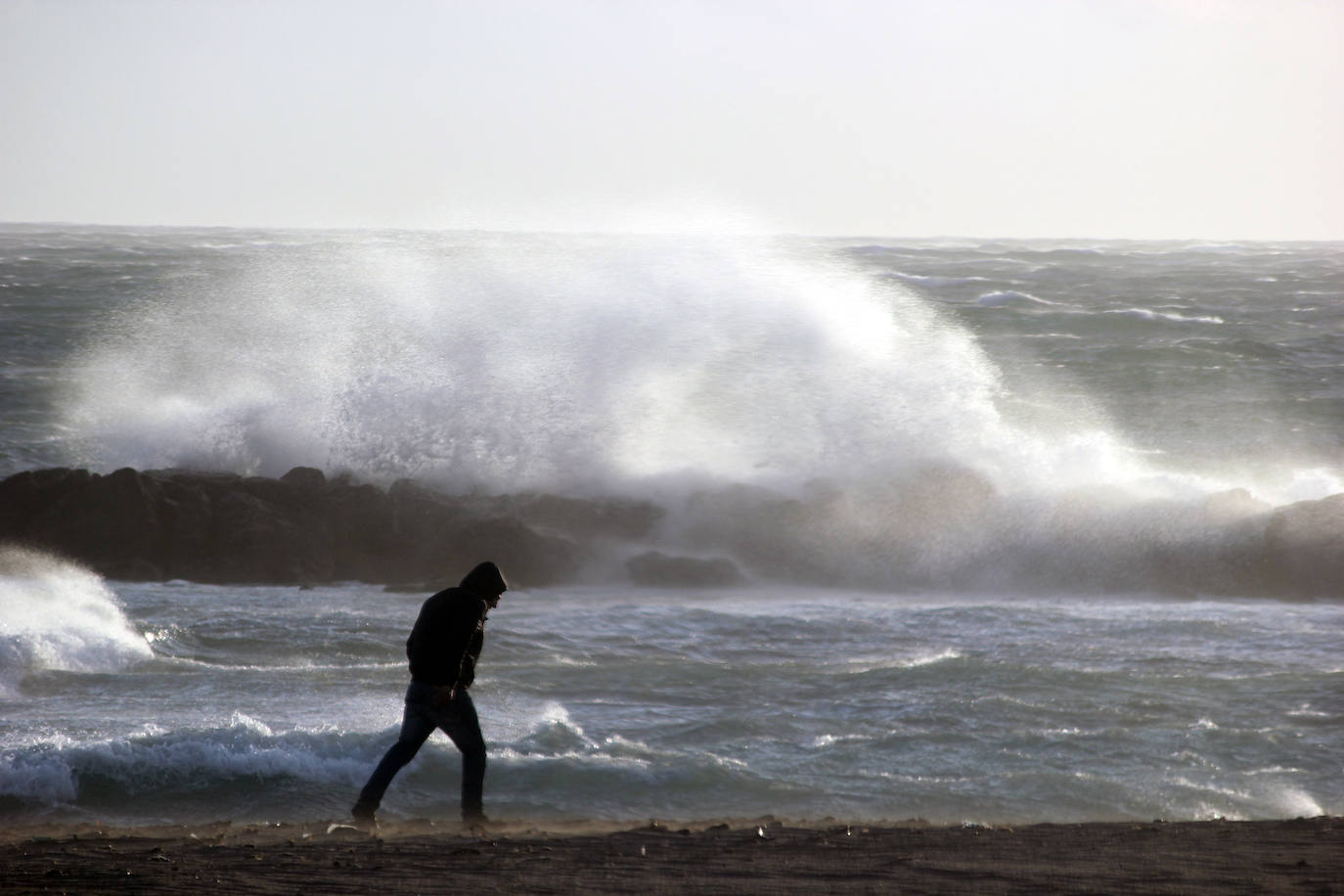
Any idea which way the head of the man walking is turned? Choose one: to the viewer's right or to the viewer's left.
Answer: to the viewer's right

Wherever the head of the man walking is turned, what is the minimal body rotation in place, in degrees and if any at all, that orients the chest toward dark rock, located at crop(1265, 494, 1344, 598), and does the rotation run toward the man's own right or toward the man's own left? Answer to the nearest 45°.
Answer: approximately 45° to the man's own left

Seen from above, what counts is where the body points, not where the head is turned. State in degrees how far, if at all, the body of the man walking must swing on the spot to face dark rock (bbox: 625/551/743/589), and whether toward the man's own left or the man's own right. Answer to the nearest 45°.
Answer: approximately 90° to the man's own left

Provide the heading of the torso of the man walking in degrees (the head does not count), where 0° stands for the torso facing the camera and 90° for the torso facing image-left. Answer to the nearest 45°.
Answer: approximately 270°
